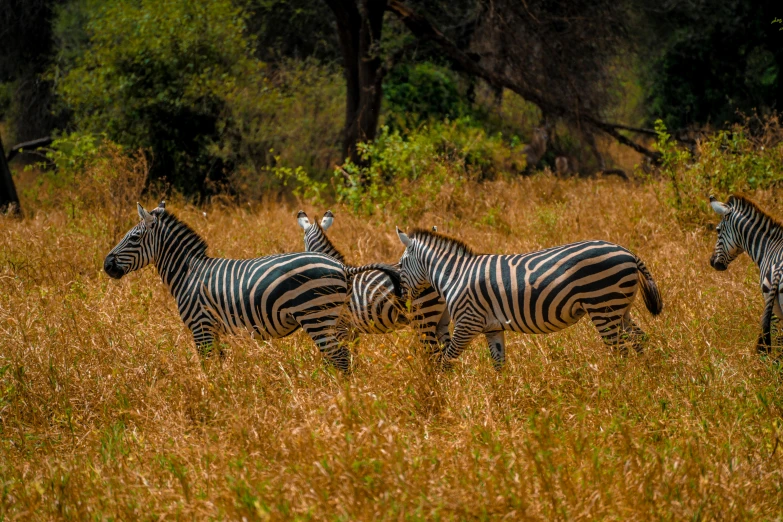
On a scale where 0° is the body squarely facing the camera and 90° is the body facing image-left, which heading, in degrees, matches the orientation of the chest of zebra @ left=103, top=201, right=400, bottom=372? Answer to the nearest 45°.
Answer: approximately 90°

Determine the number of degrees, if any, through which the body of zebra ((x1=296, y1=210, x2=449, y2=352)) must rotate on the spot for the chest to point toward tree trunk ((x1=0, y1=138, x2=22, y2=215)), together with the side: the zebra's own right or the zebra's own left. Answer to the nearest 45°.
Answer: approximately 45° to the zebra's own right

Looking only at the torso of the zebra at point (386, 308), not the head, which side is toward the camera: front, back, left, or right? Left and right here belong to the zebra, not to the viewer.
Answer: left

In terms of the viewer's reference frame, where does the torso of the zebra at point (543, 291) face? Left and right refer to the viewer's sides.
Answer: facing to the left of the viewer

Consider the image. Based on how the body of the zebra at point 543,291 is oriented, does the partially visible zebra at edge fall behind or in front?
behind
